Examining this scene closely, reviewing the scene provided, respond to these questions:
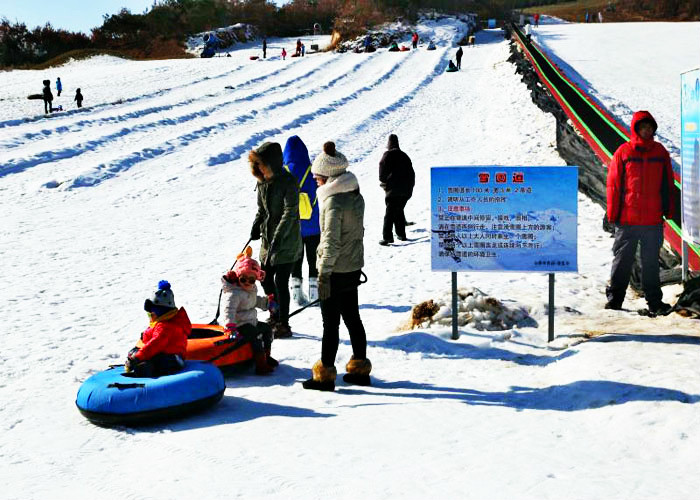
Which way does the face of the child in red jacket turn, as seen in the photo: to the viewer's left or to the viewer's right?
to the viewer's left

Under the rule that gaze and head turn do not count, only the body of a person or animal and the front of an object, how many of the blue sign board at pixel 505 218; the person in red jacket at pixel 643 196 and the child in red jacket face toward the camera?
2

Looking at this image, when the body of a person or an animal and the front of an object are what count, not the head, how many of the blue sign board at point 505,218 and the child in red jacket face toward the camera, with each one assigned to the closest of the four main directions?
1

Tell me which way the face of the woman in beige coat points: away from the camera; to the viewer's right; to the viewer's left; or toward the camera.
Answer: to the viewer's left

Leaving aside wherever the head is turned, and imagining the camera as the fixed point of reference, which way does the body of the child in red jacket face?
to the viewer's left
